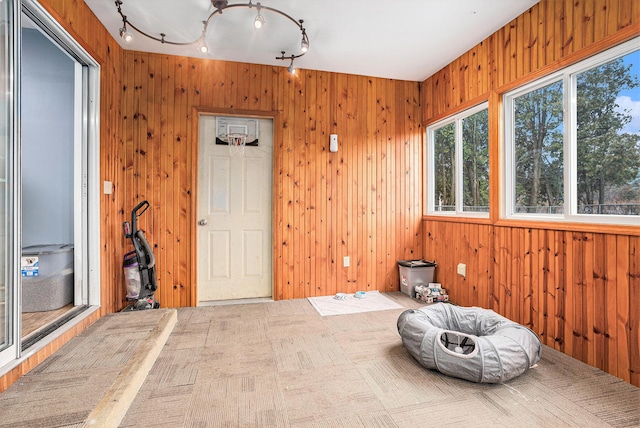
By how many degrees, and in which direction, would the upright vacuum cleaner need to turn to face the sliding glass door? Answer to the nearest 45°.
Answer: approximately 45° to its left

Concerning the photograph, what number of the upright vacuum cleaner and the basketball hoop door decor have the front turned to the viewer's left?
1

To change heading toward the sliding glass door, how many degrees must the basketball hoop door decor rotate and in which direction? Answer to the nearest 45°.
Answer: approximately 45° to its right

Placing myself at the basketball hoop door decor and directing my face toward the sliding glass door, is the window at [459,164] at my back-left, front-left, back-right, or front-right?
back-left

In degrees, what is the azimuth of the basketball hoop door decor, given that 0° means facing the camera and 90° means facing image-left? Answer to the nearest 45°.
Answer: approximately 0°

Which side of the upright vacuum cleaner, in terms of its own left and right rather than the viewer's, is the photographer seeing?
left

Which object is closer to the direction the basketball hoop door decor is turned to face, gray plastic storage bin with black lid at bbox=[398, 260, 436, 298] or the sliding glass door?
the sliding glass door

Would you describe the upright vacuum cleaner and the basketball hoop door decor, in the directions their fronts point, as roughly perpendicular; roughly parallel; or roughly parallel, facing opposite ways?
roughly perpendicular
